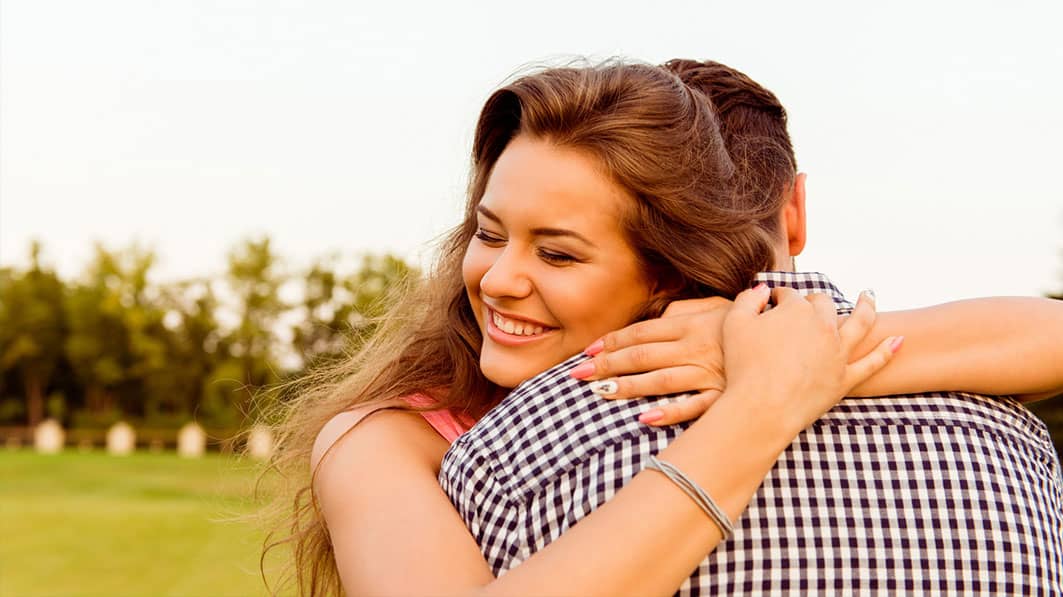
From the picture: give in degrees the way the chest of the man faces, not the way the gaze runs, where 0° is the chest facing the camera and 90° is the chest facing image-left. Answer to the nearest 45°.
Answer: approximately 180°

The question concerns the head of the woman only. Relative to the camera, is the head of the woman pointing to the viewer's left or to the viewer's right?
to the viewer's left
